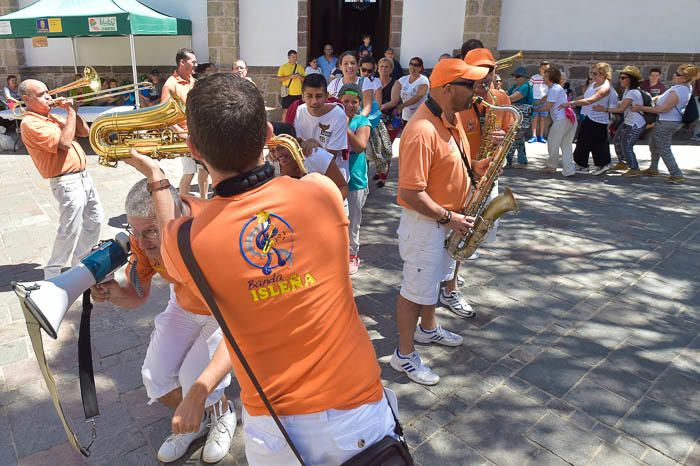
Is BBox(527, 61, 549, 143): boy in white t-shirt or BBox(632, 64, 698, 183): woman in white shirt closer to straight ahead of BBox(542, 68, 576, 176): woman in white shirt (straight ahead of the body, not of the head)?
the boy in white t-shirt

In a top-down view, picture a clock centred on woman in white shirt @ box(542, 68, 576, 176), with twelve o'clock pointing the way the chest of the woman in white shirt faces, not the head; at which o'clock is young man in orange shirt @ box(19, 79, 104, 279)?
The young man in orange shirt is roughly at 10 o'clock from the woman in white shirt.

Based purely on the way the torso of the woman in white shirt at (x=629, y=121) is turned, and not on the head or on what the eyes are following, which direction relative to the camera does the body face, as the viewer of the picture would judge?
to the viewer's left

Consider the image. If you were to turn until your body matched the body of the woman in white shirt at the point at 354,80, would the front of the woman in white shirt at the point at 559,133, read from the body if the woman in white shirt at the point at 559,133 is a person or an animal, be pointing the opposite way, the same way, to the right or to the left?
to the right

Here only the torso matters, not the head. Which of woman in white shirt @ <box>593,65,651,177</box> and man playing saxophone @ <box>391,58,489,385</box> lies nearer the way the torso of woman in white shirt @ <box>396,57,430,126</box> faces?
the man playing saxophone

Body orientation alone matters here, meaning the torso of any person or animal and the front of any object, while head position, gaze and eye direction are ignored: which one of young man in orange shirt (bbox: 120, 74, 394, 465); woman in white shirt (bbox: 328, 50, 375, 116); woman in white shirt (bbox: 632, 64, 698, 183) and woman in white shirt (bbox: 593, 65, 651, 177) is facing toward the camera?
woman in white shirt (bbox: 328, 50, 375, 116)

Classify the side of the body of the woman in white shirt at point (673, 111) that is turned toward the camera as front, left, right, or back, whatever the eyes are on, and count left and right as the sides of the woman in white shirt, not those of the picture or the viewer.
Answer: left

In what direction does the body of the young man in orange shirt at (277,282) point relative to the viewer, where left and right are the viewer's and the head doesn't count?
facing away from the viewer

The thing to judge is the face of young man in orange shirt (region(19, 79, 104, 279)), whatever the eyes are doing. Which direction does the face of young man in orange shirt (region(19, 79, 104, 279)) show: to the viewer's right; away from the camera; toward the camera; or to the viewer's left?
to the viewer's right

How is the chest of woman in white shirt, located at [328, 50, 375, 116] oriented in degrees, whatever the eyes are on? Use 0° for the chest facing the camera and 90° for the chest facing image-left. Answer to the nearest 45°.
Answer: approximately 0°

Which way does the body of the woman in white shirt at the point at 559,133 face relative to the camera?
to the viewer's left

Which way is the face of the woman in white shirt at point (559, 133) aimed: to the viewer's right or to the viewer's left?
to the viewer's left
